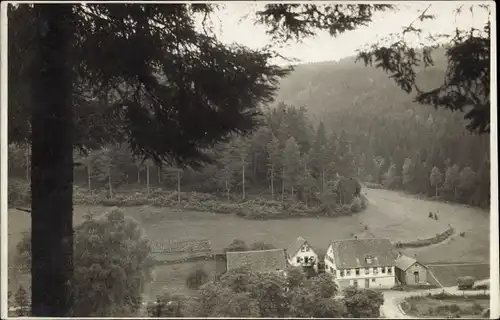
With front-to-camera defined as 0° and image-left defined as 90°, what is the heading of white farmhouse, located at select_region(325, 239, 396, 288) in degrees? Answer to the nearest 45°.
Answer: approximately 0°

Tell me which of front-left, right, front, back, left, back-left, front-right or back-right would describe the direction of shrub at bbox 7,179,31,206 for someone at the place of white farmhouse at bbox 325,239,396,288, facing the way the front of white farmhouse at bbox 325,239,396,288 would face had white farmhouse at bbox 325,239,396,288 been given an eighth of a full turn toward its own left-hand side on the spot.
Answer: back-right

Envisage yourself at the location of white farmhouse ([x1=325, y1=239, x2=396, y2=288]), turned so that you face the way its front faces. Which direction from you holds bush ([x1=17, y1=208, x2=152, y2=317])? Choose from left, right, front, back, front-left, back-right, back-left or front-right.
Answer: right
